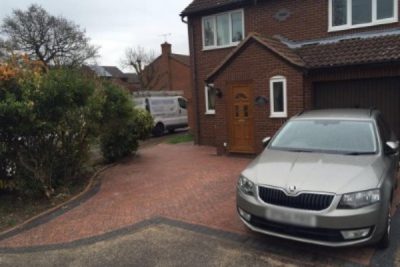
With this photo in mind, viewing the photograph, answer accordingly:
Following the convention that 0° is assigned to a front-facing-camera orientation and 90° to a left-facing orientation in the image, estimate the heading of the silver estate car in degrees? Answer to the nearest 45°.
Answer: approximately 45°

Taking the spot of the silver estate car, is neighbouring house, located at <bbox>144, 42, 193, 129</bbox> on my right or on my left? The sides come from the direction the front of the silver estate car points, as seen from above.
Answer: on my right

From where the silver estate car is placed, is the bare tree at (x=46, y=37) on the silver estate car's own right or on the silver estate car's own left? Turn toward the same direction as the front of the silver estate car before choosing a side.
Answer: on the silver estate car's own right

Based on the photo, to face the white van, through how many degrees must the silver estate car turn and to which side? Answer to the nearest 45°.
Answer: approximately 90° to its right

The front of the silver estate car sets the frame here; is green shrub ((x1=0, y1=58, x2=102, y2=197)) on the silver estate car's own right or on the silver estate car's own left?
on the silver estate car's own right

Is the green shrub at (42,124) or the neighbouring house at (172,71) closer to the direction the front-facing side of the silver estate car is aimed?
the green shrub
